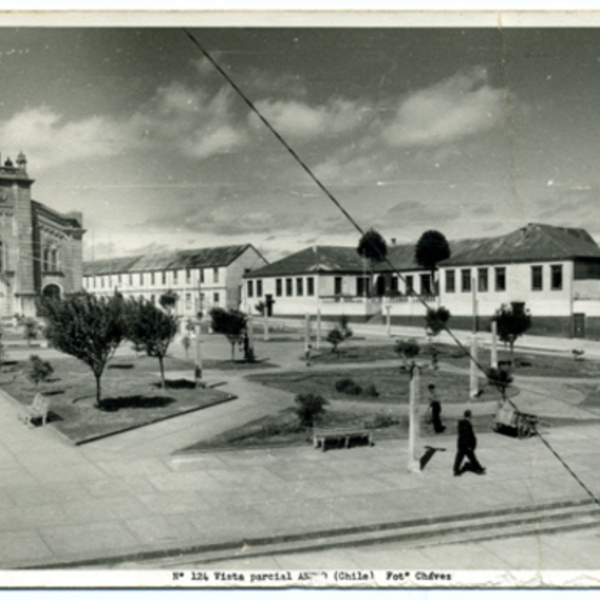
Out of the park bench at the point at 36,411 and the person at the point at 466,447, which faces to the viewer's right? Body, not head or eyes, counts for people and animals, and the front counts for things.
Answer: the person

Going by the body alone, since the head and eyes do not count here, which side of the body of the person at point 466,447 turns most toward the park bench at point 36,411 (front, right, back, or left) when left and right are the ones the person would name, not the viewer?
back

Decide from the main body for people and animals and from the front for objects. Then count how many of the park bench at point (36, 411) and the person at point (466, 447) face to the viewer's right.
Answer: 1

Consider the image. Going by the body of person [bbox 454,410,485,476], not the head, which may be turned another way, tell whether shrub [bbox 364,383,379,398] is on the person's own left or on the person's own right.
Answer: on the person's own left

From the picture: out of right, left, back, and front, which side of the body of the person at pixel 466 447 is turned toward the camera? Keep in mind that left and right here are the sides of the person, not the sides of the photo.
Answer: right
